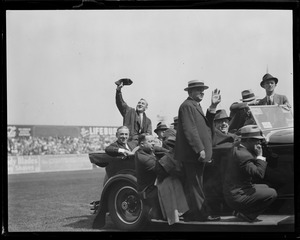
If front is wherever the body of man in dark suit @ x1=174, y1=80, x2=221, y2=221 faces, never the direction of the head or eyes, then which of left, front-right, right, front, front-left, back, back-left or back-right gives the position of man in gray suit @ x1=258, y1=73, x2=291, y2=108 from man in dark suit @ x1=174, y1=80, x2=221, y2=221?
front

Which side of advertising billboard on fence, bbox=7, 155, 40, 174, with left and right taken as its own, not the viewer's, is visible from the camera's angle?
front

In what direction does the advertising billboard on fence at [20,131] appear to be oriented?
toward the camera
